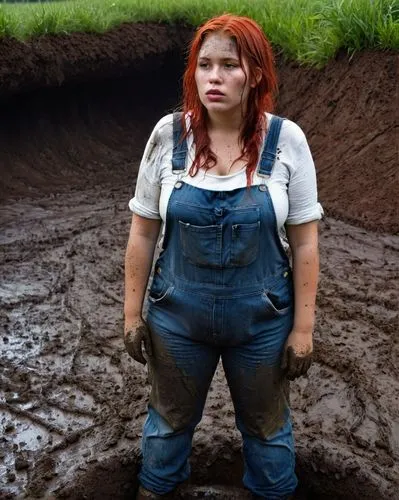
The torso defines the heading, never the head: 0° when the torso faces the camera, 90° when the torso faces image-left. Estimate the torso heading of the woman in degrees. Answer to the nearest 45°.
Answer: approximately 0°
